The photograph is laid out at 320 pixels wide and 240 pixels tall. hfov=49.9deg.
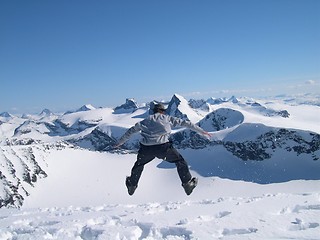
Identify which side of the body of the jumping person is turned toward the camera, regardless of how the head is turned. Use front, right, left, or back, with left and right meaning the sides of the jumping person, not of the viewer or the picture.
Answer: back
